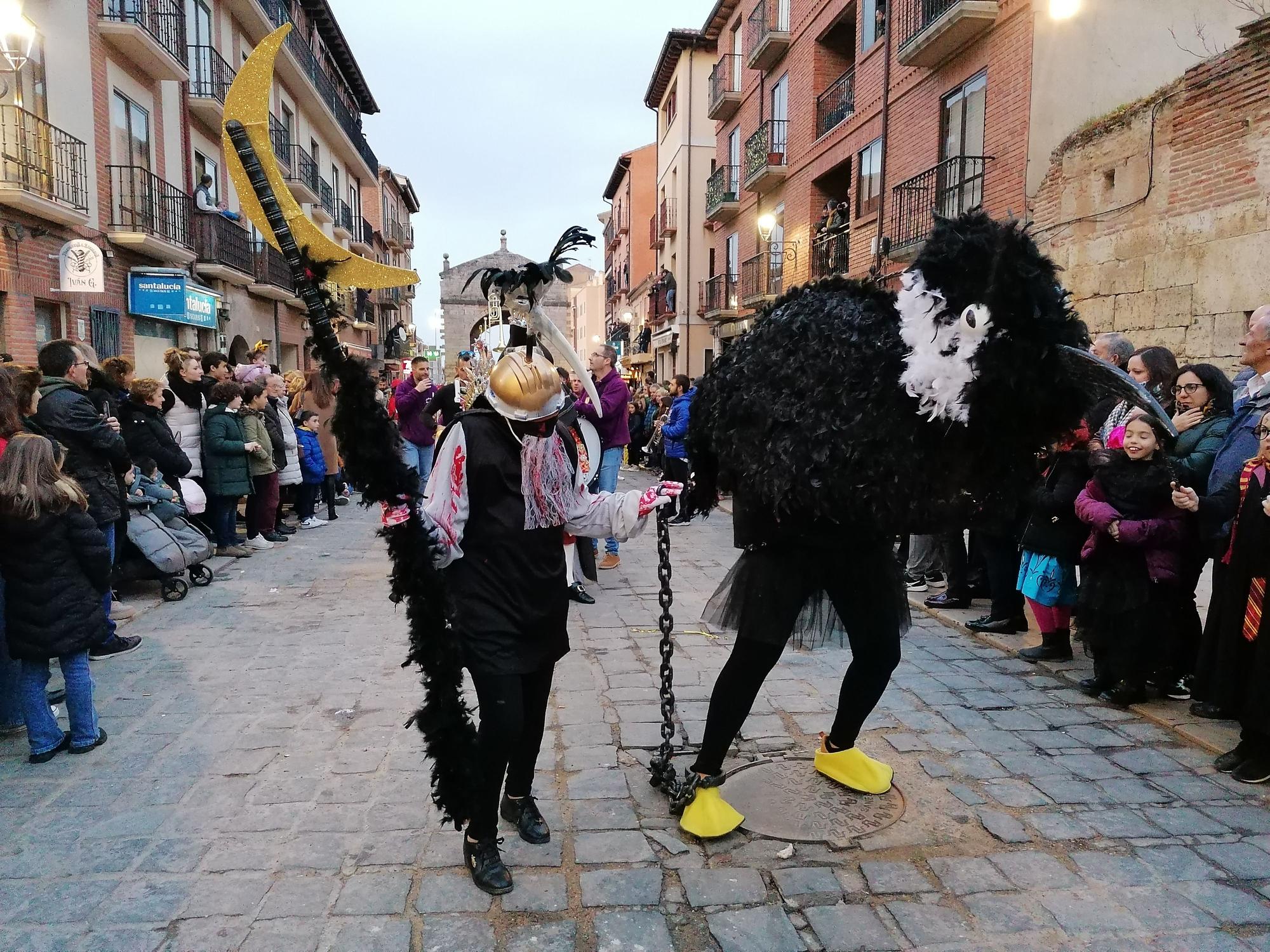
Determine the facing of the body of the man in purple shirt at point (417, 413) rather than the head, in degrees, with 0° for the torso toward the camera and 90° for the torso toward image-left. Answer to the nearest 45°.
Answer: approximately 315°

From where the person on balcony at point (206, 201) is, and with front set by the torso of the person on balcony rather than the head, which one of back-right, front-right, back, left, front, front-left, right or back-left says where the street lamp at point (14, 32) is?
right

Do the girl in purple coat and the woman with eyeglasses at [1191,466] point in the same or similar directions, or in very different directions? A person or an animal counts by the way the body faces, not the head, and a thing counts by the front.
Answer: same or similar directions

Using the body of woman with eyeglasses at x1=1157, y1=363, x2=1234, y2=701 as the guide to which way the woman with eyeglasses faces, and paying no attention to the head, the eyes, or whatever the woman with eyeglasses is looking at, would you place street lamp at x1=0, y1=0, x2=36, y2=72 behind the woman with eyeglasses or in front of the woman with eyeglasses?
in front

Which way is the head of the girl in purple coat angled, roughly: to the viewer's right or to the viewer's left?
to the viewer's left

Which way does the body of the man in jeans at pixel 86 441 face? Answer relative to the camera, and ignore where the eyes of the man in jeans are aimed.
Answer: to the viewer's right

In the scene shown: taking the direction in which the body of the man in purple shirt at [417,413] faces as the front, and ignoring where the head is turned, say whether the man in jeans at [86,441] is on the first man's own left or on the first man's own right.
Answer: on the first man's own right

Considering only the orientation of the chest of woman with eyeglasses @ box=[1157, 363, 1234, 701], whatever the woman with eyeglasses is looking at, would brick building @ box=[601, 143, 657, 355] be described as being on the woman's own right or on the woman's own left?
on the woman's own right

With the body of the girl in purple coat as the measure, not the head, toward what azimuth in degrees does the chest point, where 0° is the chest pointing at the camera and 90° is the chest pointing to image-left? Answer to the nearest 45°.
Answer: approximately 45°

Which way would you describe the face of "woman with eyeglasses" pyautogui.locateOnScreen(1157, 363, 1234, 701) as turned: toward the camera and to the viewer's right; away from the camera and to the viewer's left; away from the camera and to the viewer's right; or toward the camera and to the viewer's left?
toward the camera and to the viewer's left

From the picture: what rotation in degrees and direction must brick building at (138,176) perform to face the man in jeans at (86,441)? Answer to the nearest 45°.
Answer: approximately 45° to its right

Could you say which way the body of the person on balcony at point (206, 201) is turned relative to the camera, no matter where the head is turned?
to the viewer's right

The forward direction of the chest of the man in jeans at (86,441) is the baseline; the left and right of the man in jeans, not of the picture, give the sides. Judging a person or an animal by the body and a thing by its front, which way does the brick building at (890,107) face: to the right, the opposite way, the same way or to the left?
the opposite way

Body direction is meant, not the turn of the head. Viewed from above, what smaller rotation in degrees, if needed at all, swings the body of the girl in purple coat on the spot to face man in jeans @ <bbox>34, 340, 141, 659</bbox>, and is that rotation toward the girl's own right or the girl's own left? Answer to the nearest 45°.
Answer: approximately 45° to the girl's own right

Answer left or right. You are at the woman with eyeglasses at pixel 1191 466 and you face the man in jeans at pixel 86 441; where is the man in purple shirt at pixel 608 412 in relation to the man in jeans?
right

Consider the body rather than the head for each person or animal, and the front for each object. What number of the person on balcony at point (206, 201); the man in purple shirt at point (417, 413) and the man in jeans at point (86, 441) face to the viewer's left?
0

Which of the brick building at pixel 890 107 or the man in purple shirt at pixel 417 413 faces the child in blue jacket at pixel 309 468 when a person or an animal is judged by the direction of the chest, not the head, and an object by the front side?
the brick building
